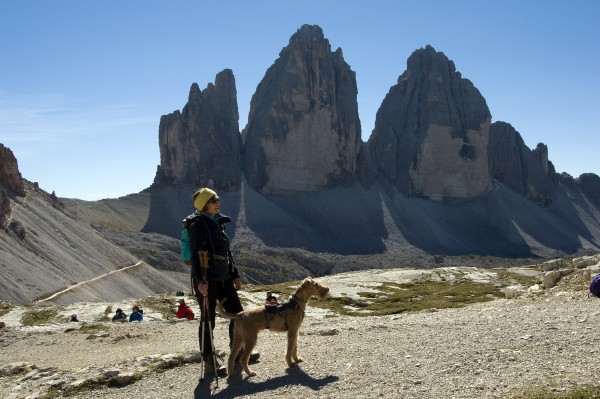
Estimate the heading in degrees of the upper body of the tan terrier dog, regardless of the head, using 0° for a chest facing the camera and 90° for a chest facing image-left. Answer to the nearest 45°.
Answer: approximately 270°

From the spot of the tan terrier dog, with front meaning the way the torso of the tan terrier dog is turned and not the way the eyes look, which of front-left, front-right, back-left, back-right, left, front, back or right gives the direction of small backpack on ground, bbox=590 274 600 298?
front-left

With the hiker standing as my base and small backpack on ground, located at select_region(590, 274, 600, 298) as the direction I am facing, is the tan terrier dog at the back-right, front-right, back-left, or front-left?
front-right

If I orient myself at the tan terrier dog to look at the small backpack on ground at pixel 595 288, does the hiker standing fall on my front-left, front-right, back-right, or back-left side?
back-left

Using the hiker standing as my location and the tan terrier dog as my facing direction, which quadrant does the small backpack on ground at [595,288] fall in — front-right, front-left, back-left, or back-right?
front-left

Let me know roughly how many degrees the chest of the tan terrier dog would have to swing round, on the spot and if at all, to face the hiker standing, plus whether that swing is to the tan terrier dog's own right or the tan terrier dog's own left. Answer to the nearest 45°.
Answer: approximately 180°

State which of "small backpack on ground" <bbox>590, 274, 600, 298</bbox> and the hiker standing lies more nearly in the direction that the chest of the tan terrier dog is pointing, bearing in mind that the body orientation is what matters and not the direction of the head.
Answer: the small backpack on ground

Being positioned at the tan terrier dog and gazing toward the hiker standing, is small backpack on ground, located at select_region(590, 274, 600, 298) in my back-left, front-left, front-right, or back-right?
back-right
